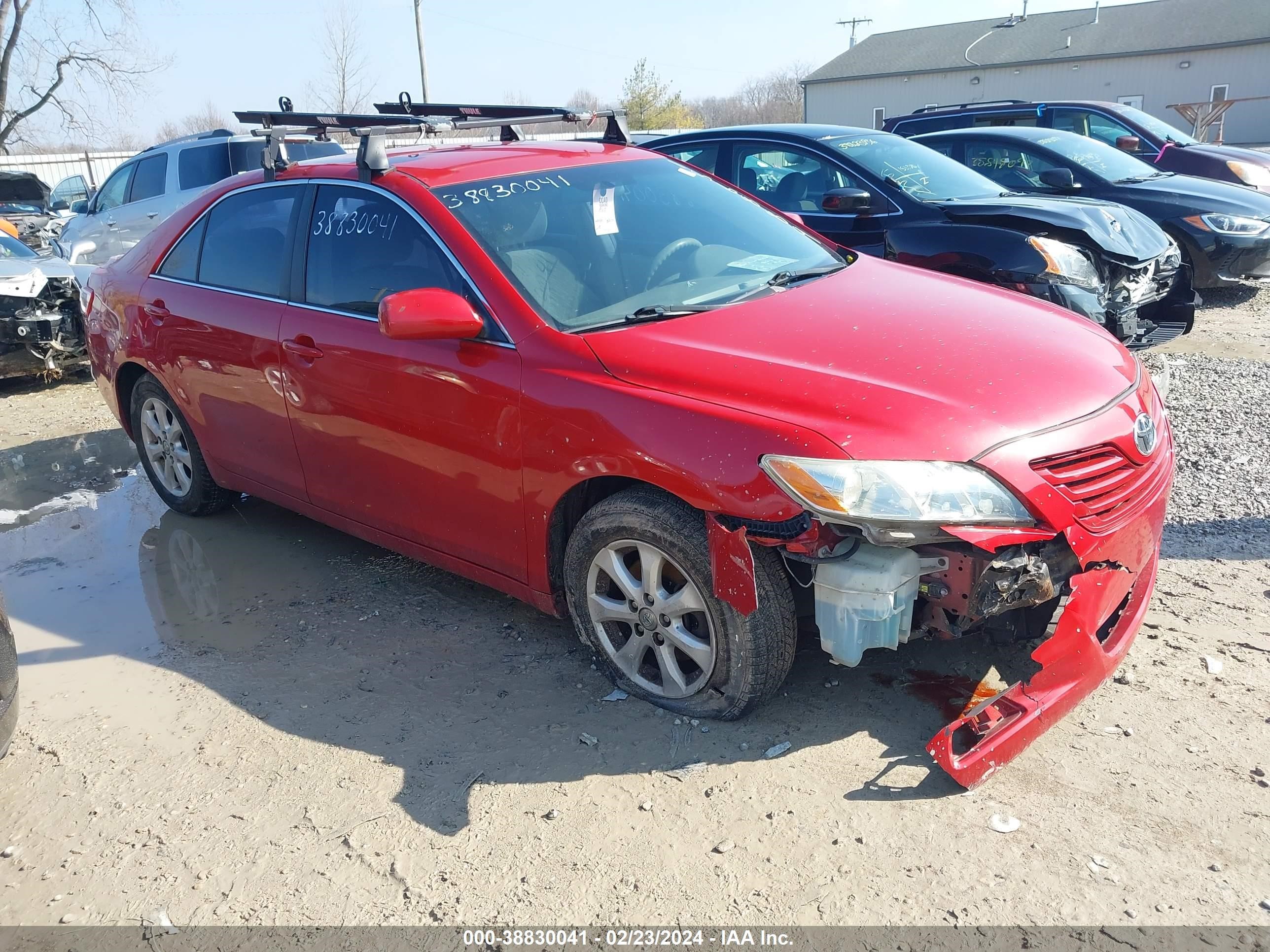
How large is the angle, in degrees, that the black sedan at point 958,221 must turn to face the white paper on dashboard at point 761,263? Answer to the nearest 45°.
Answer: approximately 45° to its right

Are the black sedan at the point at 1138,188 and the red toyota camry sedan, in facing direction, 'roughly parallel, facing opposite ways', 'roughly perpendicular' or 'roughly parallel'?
roughly parallel

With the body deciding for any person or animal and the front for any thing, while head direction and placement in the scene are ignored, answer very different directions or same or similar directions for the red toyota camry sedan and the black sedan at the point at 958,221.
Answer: same or similar directions

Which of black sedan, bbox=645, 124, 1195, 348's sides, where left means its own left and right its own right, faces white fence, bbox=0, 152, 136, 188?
back

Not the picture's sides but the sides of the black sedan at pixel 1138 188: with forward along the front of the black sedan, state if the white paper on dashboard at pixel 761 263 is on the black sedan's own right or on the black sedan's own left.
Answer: on the black sedan's own right

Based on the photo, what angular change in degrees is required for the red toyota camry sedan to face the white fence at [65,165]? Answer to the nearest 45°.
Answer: approximately 180°

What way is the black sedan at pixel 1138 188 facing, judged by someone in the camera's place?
facing the viewer and to the right of the viewer

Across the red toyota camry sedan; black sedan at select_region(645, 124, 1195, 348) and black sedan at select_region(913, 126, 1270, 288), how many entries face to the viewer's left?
0

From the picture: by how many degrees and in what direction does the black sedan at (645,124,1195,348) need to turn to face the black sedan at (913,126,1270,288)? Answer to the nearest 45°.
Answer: approximately 90° to its left

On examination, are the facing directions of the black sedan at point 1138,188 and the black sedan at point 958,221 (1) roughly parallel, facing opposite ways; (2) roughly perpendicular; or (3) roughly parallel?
roughly parallel

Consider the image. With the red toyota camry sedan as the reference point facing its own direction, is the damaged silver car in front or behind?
behind

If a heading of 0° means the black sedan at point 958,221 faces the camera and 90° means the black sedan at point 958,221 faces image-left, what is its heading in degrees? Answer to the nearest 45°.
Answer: approximately 315°
